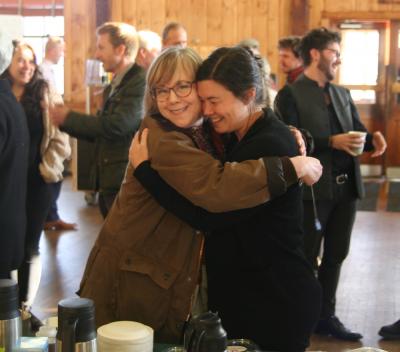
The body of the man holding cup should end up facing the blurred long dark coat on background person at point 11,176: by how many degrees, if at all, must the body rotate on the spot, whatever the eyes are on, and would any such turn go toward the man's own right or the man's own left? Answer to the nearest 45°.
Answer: approximately 90° to the man's own right

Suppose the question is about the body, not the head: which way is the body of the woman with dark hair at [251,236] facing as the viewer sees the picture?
to the viewer's left

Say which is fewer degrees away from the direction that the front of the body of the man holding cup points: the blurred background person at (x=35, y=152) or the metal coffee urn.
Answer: the metal coffee urn

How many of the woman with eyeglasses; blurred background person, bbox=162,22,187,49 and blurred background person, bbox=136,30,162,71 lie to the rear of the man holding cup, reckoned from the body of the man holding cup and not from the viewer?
2

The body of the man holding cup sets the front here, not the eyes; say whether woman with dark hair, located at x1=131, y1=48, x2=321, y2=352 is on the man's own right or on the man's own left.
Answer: on the man's own right

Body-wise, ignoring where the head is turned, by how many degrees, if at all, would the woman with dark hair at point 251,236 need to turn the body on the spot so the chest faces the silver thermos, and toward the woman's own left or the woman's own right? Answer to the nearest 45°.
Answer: approximately 45° to the woman's own left

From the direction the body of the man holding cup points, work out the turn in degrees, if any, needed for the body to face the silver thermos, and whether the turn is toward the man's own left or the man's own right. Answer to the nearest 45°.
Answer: approximately 45° to the man's own right
